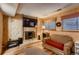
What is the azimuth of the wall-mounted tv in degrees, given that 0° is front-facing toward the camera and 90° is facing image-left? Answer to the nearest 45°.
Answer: approximately 315°

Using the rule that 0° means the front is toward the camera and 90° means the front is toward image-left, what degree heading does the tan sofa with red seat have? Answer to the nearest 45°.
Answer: approximately 45°

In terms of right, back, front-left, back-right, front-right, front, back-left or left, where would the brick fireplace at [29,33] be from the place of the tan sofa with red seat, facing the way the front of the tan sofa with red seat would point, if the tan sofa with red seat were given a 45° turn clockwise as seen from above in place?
front

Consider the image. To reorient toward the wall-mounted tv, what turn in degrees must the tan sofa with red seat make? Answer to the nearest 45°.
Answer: approximately 45° to its right

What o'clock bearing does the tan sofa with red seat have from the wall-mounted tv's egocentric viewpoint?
The tan sofa with red seat is roughly at 11 o'clock from the wall-mounted tv.

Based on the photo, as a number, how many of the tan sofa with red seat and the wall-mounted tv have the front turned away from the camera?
0
